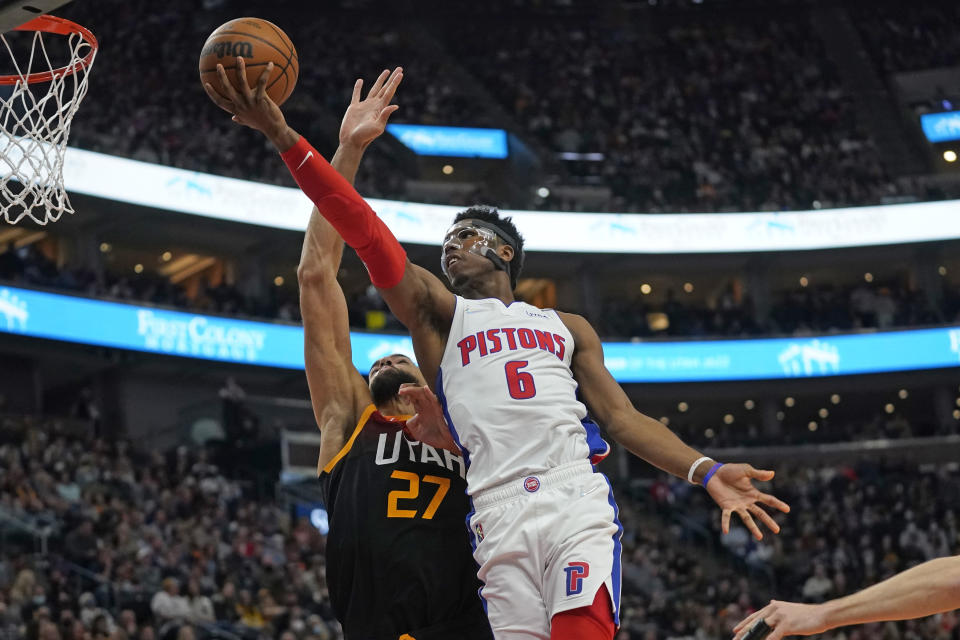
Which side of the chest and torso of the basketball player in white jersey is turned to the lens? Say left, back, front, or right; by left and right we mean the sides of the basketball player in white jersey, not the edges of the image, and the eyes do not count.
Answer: front

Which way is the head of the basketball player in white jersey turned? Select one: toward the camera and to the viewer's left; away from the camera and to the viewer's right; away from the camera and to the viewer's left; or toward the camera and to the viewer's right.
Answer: toward the camera and to the viewer's left

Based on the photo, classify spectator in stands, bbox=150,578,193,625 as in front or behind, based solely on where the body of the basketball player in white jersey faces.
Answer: behind
